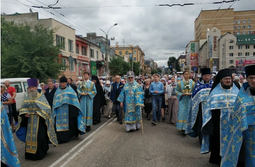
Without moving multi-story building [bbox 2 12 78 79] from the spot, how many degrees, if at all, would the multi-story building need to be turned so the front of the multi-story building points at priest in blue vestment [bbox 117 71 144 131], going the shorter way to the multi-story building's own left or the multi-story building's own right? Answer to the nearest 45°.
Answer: approximately 45° to the multi-story building's own right

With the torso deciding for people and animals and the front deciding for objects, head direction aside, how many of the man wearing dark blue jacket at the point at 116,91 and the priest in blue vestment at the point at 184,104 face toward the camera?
2

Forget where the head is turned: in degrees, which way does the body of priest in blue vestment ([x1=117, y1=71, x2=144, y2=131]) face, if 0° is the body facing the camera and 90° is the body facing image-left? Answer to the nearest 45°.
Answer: approximately 0°

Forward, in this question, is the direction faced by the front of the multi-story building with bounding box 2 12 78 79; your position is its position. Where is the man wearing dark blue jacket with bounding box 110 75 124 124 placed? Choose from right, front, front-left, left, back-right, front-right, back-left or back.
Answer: front-right

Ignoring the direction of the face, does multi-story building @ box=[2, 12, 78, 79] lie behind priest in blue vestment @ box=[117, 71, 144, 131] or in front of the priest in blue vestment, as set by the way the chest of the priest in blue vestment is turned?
behind

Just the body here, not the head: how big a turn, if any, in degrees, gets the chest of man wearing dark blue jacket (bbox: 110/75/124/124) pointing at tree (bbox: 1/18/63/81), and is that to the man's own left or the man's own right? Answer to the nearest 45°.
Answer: approximately 135° to the man's own right
